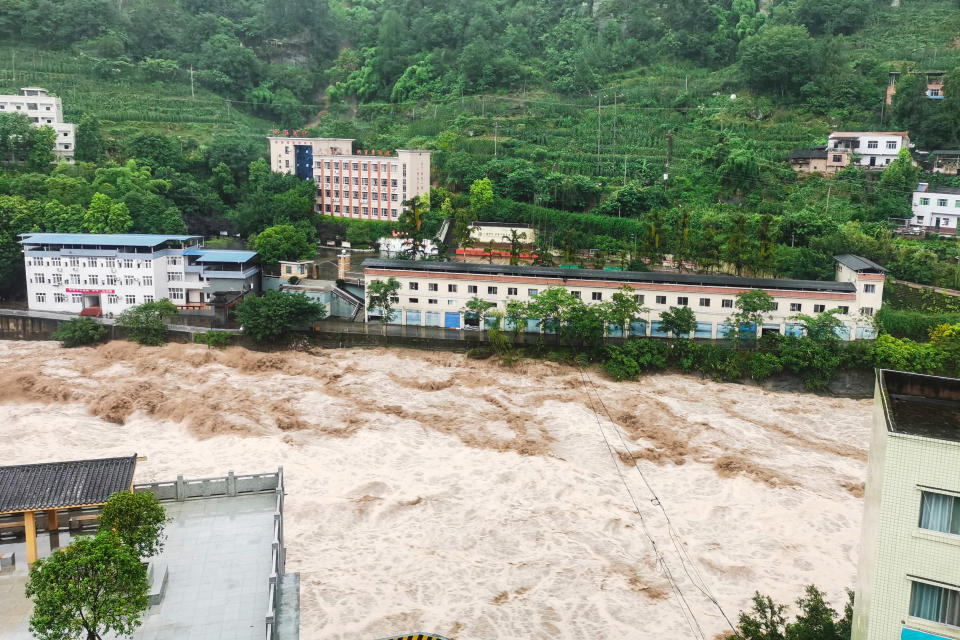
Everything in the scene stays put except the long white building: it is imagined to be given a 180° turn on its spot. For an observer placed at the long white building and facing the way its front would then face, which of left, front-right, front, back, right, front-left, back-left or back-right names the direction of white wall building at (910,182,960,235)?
front-right

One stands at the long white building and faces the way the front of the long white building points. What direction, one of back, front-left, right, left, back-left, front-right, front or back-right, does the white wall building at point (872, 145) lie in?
back-left

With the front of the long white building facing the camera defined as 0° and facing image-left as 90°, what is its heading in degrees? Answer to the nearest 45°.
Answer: approximately 0°

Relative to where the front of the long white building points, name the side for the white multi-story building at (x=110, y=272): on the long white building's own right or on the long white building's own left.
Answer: on the long white building's own right

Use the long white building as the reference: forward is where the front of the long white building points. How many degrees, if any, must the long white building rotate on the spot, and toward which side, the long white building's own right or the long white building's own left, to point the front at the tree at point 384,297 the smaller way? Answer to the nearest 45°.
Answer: approximately 90° to the long white building's own right

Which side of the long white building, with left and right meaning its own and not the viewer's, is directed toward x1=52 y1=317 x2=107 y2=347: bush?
right

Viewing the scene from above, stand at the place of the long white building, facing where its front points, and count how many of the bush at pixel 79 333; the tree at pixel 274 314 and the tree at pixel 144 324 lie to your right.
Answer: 3

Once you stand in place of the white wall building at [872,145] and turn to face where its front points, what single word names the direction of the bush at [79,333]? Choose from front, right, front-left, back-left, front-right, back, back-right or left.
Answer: front-right

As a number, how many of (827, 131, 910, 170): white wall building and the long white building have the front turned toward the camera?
2

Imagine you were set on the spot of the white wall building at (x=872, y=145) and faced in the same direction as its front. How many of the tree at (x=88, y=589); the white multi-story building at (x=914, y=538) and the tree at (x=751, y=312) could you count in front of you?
3
